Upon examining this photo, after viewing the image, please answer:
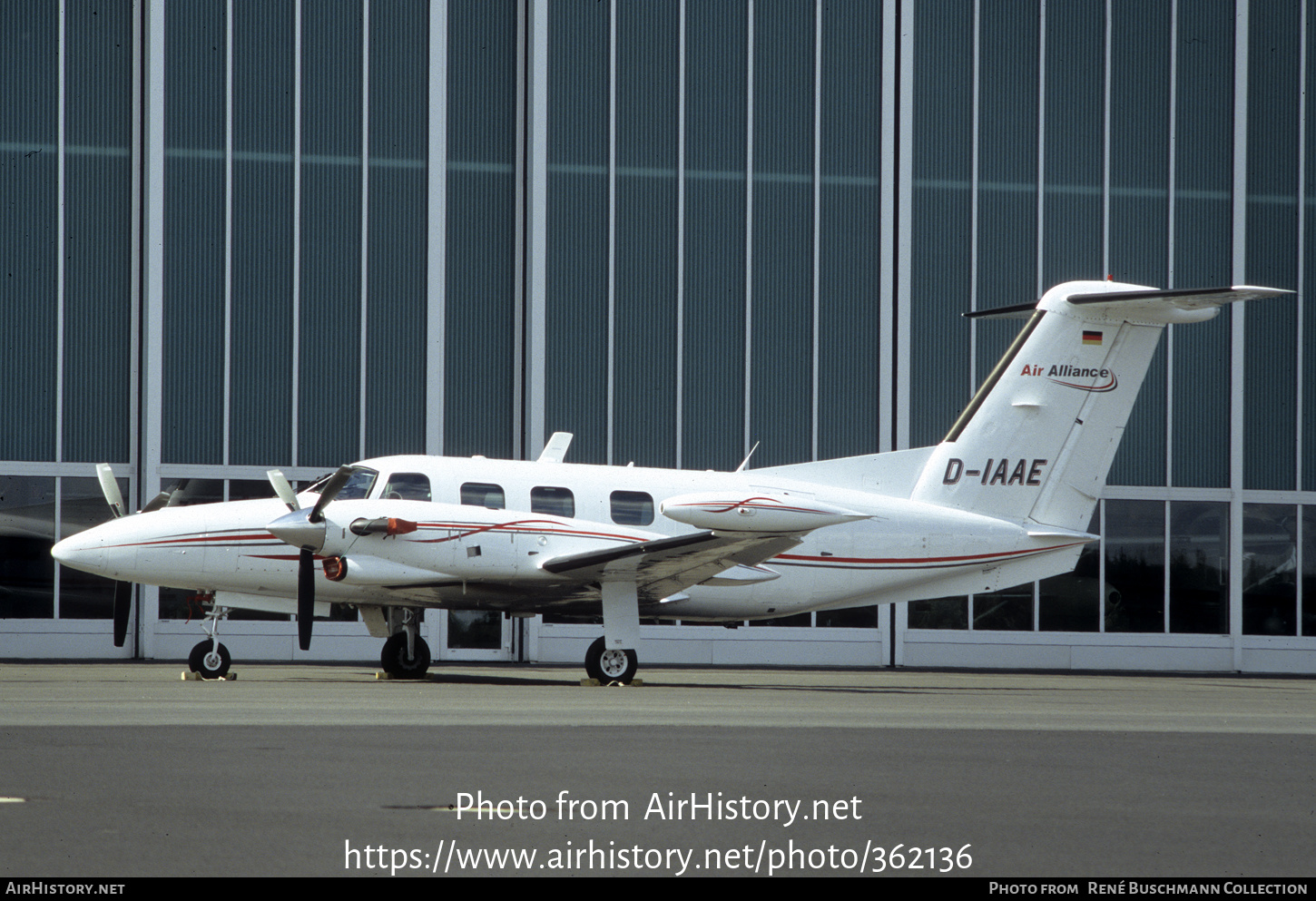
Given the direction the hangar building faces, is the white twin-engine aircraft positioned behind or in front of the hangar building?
in front

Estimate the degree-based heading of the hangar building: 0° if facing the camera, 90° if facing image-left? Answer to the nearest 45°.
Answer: approximately 0°
